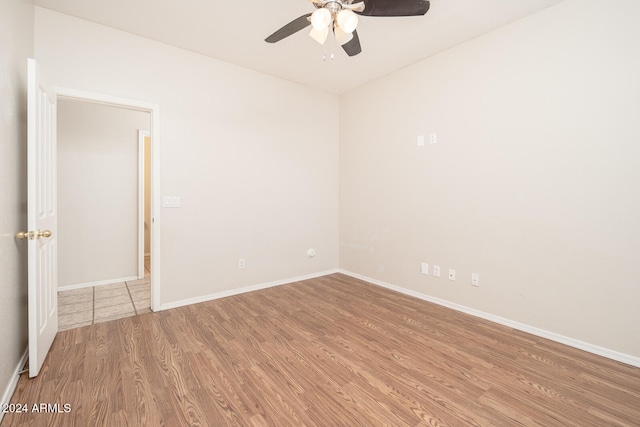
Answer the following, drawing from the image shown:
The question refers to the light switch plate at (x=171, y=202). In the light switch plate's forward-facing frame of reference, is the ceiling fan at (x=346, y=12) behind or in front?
in front

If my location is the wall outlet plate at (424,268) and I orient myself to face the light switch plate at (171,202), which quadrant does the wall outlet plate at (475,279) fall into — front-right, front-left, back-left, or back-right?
back-left

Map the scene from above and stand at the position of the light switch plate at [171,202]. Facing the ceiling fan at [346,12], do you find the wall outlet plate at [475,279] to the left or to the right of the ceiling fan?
left

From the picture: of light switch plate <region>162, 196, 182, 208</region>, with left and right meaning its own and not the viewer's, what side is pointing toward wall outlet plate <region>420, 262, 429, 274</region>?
left

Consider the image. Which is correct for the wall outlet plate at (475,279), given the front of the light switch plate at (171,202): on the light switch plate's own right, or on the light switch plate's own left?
on the light switch plate's own left

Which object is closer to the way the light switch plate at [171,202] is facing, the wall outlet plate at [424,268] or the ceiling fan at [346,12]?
the ceiling fan

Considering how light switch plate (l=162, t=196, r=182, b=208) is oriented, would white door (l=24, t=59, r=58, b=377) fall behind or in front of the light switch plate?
in front

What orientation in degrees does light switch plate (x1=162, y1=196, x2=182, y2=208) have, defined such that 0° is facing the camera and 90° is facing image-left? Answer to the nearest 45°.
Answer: approximately 0°

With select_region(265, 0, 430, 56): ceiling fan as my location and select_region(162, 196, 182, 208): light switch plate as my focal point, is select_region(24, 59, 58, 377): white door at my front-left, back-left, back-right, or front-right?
front-left
